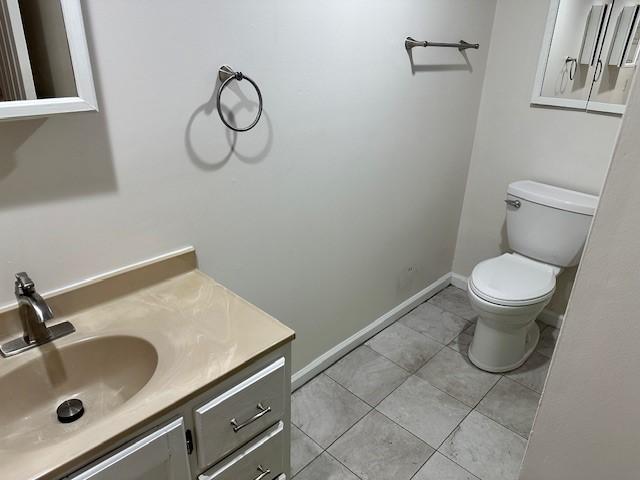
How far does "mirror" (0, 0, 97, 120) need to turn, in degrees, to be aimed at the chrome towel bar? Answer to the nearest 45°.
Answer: approximately 90° to its left

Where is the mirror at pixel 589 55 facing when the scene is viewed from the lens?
facing the viewer

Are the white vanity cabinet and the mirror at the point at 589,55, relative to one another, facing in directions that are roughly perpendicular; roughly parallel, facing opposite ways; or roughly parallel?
roughly perpendicular

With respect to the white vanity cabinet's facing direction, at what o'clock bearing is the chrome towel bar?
The chrome towel bar is roughly at 9 o'clock from the white vanity cabinet.

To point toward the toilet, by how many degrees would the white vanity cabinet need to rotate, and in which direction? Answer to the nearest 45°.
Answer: approximately 45° to its left

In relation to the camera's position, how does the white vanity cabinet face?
facing the viewer and to the right of the viewer

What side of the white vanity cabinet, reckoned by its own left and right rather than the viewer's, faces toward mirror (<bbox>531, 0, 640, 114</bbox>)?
left

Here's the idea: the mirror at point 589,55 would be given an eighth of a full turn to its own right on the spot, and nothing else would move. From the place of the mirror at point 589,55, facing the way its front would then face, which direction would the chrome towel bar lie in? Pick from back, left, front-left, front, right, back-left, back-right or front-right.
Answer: front
